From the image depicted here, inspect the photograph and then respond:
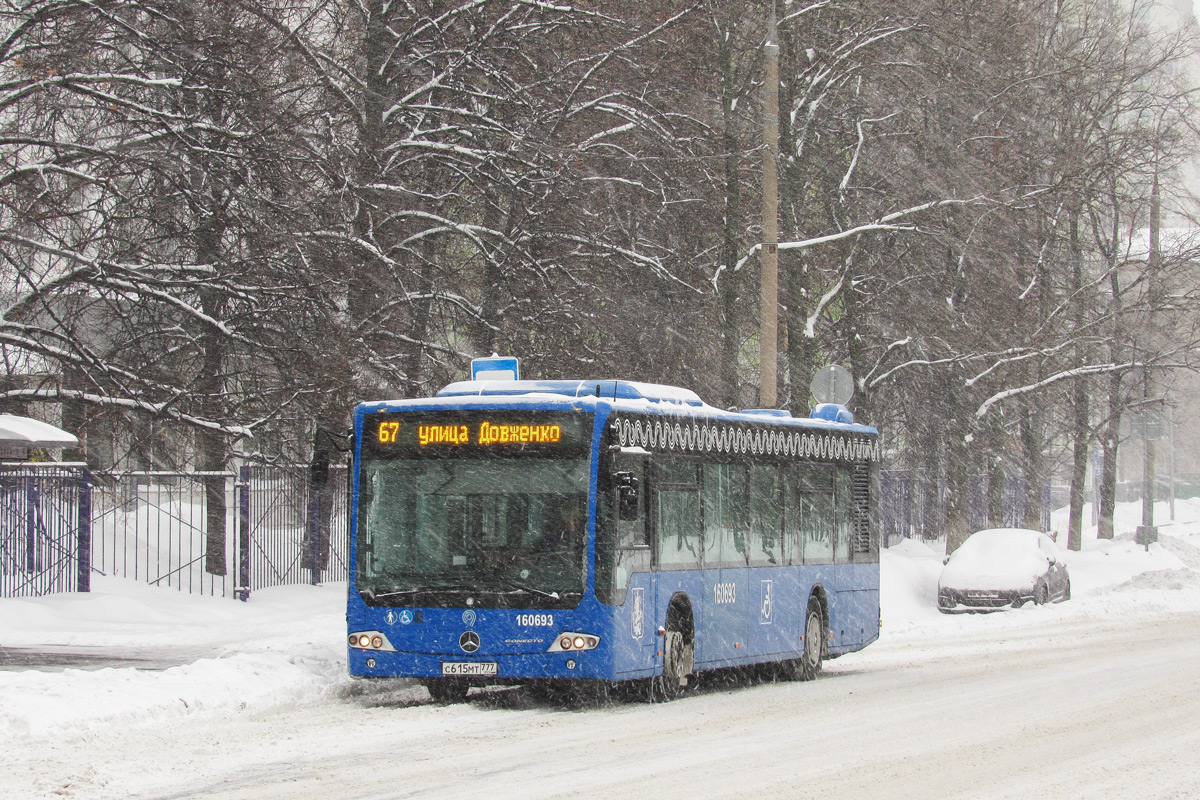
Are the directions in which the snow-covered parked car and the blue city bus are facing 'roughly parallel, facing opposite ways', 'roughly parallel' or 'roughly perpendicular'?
roughly parallel

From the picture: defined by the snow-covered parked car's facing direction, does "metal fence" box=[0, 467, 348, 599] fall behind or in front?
in front

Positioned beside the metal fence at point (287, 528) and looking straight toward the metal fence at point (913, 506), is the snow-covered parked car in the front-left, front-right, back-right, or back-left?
front-right

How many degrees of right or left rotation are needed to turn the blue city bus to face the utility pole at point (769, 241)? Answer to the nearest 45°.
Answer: approximately 135° to its right

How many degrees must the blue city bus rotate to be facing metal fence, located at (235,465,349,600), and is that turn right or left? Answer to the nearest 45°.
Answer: approximately 135° to its right

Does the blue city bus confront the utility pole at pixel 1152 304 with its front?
no

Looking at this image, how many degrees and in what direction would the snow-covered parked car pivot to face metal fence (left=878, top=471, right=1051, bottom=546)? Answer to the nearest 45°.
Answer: approximately 135° to its right

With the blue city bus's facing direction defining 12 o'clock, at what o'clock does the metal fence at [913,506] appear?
The metal fence is roughly at 5 o'clock from the blue city bus.

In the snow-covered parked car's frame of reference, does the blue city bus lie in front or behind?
in front

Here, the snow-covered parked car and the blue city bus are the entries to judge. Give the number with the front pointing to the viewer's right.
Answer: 0

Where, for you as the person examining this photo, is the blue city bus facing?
facing the viewer and to the left of the viewer

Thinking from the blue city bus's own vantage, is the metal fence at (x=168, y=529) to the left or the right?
on its right
